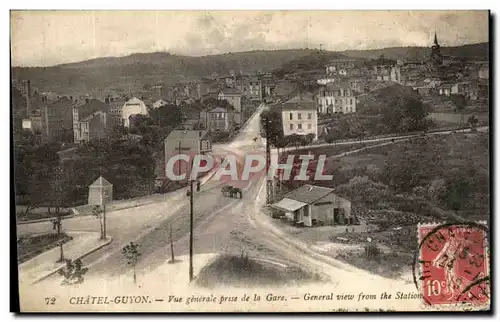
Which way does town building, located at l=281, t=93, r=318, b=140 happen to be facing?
toward the camera

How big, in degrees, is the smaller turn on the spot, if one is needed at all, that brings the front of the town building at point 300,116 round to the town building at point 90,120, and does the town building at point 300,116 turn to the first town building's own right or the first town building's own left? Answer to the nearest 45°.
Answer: approximately 90° to the first town building's own right
